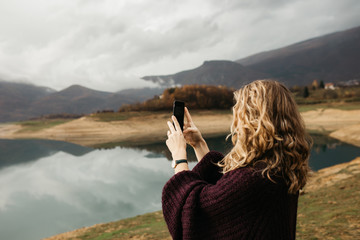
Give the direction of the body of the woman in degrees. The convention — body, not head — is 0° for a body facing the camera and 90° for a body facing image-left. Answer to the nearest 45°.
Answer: approximately 135°

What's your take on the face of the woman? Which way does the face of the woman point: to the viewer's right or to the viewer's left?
to the viewer's left
